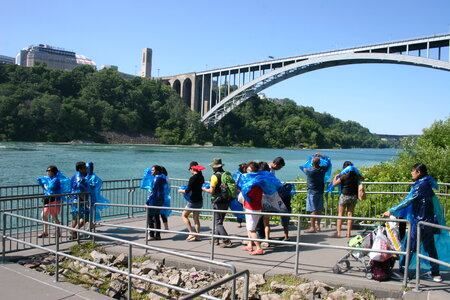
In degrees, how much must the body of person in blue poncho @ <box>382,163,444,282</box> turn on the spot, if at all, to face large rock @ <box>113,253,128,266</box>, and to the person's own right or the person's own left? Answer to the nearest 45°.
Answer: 0° — they already face it

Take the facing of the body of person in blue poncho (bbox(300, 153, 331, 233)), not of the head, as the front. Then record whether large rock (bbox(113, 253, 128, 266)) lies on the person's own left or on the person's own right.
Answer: on the person's own left

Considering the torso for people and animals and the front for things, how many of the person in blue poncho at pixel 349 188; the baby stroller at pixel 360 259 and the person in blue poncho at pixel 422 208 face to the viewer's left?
2

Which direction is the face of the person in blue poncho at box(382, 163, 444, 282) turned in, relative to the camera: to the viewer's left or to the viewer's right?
to the viewer's left

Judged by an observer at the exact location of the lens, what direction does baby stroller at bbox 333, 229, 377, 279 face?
facing to the left of the viewer

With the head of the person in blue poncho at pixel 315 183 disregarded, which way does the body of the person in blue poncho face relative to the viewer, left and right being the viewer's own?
facing away from the viewer and to the left of the viewer
